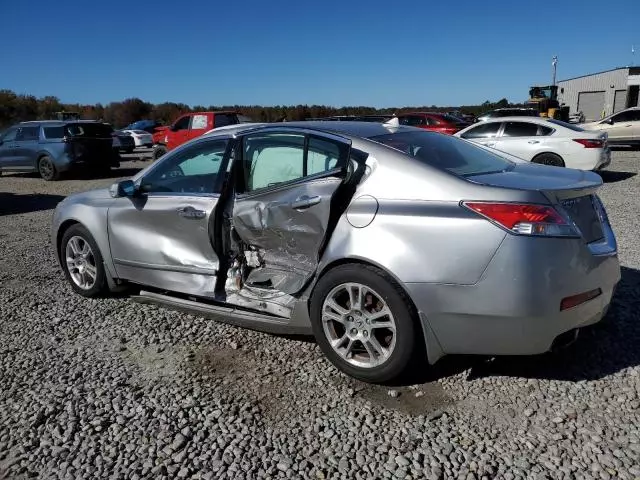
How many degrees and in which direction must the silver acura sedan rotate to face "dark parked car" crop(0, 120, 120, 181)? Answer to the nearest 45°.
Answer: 0° — it already faces it

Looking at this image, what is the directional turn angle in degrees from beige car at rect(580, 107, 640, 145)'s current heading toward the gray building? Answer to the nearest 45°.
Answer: approximately 90° to its right

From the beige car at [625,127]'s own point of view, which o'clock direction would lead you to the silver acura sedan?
The silver acura sedan is roughly at 9 o'clock from the beige car.

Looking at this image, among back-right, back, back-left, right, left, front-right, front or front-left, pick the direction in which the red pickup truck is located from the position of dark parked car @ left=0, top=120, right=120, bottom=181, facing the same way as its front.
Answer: back-right

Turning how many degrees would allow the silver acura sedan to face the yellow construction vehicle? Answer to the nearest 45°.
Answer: approximately 90° to its right

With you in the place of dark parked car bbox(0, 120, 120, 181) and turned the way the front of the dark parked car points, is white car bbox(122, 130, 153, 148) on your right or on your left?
on your right

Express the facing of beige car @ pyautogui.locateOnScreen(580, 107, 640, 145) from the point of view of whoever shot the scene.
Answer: facing to the left of the viewer

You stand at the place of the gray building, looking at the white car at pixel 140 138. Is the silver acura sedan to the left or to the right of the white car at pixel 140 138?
left
